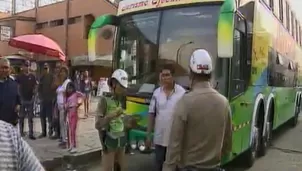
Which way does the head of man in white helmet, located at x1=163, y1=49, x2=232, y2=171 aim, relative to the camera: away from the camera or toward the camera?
away from the camera

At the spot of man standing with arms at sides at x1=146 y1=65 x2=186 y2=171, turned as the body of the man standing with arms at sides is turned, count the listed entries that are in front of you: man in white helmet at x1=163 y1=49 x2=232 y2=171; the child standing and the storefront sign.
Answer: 1

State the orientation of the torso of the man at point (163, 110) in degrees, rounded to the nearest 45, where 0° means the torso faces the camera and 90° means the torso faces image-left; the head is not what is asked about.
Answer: approximately 0°

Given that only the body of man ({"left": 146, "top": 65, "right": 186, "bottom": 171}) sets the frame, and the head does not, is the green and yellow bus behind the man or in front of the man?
behind

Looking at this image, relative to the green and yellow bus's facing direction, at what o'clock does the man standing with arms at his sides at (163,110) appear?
The man standing with arms at his sides is roughly at 11 o'clock from the green and yellow bus.

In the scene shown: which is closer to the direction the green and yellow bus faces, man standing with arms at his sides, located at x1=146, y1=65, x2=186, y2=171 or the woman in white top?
the man standing with arms at his sides

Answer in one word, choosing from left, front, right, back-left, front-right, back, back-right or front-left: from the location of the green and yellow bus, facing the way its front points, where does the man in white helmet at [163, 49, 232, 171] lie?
front-left

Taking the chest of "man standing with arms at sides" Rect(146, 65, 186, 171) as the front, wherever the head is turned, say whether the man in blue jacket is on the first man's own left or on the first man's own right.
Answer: on the first man's own right

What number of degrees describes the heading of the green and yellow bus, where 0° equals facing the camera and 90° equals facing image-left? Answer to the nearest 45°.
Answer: approximately 45°

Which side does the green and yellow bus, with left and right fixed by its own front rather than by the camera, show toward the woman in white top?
right

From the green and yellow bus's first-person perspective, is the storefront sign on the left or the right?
on its right

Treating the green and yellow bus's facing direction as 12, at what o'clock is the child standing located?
The child standing is roughly at 2 o'clock from the green and yellow bus.
